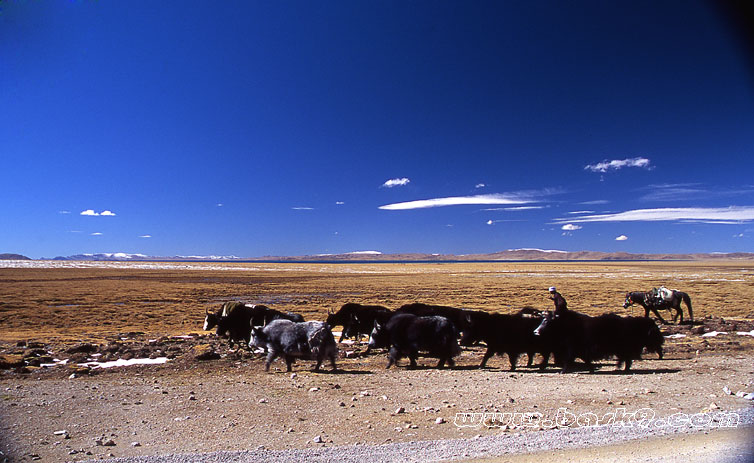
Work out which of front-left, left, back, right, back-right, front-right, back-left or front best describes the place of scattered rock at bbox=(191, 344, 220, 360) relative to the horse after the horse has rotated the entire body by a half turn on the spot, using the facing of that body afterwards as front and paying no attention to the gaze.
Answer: back-right

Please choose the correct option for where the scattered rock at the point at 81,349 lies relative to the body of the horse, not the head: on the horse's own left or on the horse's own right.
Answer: on the horse's own left

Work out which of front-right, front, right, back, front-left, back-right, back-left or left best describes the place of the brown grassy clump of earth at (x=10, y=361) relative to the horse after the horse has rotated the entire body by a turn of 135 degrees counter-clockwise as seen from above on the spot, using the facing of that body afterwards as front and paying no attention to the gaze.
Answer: right

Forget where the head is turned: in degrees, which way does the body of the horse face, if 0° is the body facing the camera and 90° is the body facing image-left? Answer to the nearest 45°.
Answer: approximately 90°
